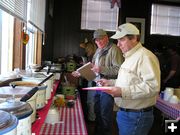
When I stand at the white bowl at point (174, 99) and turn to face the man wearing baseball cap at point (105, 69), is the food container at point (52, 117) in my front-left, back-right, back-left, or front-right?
front-left

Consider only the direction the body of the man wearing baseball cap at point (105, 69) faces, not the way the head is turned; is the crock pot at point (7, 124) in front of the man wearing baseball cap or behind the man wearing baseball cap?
in front

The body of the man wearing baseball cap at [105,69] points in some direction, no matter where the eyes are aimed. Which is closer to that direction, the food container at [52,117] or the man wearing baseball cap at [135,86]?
the food container

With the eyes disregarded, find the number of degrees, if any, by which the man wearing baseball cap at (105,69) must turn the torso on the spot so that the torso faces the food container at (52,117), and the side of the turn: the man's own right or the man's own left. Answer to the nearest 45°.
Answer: approximately 45° to the man's own left

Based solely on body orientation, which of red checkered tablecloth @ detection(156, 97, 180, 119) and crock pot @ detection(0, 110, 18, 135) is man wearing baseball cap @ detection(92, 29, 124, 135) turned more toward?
the crock pot

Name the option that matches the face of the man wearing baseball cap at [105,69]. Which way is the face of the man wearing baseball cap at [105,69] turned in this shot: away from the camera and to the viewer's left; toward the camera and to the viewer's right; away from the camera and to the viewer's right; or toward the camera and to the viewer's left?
toward the camera and to the viewer's left

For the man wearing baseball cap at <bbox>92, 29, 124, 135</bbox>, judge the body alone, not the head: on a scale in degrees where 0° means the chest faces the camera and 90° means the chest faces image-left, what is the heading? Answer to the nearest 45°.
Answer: approximately 45°

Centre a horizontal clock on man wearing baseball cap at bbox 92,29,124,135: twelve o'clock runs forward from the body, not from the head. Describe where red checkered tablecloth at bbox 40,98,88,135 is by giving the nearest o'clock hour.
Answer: The red checkered tablecloth is roughly at 11 o'clock from the man wearing baseball cap.

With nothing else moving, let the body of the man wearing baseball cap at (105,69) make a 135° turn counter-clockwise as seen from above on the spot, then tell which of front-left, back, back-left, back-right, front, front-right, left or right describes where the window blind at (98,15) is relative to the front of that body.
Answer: left
